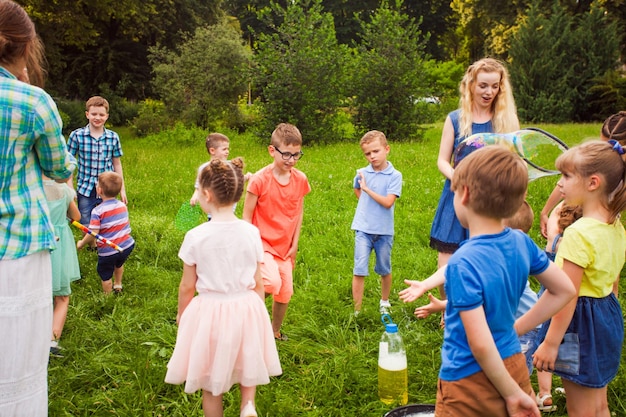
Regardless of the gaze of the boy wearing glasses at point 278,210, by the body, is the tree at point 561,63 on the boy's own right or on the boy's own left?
on the boy's own left

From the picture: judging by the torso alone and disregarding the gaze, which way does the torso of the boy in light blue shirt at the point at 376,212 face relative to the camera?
toward the camera

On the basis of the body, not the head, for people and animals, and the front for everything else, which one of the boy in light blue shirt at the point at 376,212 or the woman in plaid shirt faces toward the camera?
the boy in light blue shirt

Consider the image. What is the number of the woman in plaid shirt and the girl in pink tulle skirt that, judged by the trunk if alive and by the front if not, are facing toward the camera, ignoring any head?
0

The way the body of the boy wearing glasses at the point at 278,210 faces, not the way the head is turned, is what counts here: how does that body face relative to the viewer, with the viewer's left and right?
facing the viewer and to the right of the viewer

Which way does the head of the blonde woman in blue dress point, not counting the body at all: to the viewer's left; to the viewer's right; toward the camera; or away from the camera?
toward the camera

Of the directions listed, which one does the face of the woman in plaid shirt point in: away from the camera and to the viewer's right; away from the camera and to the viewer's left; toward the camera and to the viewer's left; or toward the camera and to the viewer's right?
away from the camera and to the viewer's right

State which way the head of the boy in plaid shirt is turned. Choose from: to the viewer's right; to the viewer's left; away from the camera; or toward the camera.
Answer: toward the camera

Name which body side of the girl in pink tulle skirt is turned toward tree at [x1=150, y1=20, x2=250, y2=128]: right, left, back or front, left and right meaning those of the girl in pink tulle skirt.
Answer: front

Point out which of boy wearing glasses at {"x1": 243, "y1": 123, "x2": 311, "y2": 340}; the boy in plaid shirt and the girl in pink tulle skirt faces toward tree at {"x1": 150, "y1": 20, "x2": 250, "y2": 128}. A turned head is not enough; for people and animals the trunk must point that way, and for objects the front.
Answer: the girl in pink tulle skirt

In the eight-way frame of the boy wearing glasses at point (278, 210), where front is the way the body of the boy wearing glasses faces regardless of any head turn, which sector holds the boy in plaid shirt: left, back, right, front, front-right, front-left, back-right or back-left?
back

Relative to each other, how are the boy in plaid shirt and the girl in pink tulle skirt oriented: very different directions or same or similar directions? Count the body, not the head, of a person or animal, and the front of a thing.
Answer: very different directions

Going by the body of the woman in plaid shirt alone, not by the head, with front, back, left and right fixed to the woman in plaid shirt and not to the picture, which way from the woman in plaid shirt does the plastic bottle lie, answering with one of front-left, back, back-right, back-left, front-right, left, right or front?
front-right

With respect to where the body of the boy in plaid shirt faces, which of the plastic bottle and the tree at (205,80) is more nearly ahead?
the plastic bottle

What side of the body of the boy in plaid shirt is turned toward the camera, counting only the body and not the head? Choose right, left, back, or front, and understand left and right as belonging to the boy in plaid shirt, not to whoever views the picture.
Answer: front

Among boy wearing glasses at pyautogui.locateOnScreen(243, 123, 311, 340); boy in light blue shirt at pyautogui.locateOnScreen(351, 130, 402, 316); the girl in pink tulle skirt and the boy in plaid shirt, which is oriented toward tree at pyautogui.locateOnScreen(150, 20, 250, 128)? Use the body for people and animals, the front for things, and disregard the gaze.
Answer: the girl in pink tulle skirt

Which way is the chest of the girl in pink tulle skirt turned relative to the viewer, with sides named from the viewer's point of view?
facing away from the viewer

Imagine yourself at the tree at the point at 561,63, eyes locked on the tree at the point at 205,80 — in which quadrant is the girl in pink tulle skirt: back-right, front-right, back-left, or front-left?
front-left

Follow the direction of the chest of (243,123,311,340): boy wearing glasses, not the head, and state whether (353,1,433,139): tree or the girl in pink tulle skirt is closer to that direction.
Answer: the girl in pink tulle skirt

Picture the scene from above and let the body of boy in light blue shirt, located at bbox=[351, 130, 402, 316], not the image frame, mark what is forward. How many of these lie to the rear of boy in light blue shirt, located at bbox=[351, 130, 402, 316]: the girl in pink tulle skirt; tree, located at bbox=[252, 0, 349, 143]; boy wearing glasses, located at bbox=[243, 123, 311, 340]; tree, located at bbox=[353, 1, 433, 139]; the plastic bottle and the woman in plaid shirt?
2

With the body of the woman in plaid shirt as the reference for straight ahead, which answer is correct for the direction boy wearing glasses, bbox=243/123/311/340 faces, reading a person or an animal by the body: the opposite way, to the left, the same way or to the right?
the opposite way

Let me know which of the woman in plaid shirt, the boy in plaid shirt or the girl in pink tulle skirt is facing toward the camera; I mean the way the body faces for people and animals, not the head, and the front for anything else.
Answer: the boy in plaid shirt
